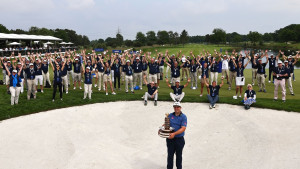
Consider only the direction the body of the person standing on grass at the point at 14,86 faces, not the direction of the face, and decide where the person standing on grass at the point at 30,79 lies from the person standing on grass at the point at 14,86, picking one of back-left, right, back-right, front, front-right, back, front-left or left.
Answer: back-left

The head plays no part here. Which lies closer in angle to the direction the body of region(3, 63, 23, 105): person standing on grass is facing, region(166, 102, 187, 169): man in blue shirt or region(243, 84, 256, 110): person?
the man in blue shirt

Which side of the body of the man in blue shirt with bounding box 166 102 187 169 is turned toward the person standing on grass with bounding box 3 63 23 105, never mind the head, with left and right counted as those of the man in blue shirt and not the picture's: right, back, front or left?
right

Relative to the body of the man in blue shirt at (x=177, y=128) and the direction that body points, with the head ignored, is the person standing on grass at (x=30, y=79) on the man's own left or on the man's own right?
on the man's own right

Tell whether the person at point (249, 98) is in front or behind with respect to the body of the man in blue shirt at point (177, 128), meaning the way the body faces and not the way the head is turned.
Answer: behind

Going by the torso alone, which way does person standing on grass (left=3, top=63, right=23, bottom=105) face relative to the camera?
toward the camera

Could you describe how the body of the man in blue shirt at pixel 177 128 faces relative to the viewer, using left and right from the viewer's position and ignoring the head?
facing the viewer and to the left of the viewer

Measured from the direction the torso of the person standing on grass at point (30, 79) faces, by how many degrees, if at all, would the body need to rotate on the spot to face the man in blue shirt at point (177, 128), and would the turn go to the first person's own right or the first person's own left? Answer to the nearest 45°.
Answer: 0° — they already face them

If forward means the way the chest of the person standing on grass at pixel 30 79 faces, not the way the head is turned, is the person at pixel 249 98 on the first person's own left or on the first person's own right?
on the first person's own left
